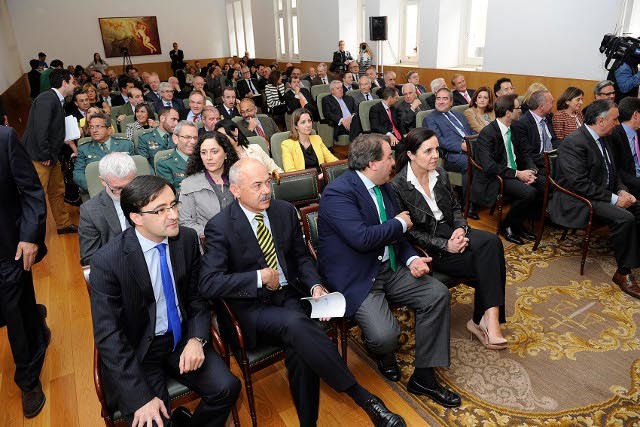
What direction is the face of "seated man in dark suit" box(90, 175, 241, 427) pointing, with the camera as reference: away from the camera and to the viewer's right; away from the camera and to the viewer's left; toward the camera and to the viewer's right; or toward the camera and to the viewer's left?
toward the camera and to the viewer's right

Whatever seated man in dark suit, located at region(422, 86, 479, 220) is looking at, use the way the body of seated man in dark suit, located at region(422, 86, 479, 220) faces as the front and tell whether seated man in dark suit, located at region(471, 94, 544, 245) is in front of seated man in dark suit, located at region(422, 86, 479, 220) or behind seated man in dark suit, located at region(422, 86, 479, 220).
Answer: in front

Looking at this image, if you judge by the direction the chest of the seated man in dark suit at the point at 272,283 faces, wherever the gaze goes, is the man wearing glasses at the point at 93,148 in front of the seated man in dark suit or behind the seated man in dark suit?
behind

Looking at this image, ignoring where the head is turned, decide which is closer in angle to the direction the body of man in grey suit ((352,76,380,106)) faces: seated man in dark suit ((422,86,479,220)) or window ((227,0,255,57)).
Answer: the seated man in dark suit

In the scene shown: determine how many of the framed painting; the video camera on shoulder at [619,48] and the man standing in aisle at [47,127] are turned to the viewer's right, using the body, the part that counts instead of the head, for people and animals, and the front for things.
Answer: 1

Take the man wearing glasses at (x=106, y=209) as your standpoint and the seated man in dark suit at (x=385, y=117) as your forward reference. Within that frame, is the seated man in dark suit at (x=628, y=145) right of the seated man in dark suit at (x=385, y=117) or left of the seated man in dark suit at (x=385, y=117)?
right

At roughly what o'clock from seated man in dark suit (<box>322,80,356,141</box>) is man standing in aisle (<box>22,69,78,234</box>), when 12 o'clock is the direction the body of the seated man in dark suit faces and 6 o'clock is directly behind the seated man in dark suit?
The man standing in aisle is roughly at 3 o'clock from the seated man in dark suit.

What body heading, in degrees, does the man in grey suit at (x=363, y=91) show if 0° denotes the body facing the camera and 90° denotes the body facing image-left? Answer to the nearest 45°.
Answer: approximately 315°

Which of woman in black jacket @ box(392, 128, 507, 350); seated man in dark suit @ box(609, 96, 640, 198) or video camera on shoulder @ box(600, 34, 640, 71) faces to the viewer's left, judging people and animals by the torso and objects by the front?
the video camera on shoulder

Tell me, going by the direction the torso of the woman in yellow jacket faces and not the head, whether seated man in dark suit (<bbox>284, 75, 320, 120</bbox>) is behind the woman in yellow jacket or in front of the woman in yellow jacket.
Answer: behind
